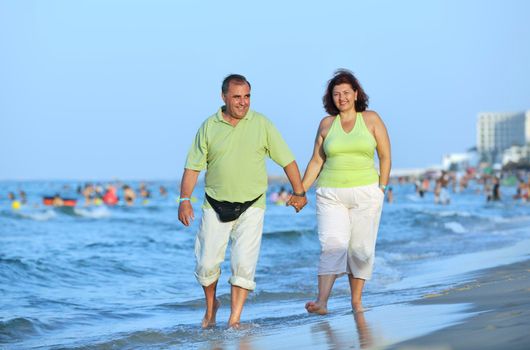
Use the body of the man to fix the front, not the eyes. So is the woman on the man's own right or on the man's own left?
on the man's own left

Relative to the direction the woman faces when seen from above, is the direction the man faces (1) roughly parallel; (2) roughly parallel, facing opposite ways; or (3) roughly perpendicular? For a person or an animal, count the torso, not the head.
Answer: roughly parallel

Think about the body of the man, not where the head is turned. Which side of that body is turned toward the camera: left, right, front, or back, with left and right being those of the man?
front

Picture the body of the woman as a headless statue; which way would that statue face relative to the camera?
toward the camera

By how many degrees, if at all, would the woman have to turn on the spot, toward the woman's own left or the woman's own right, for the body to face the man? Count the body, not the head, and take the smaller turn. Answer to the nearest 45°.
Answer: approximately 45° to the woman's own right

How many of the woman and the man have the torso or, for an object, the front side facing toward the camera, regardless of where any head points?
2
